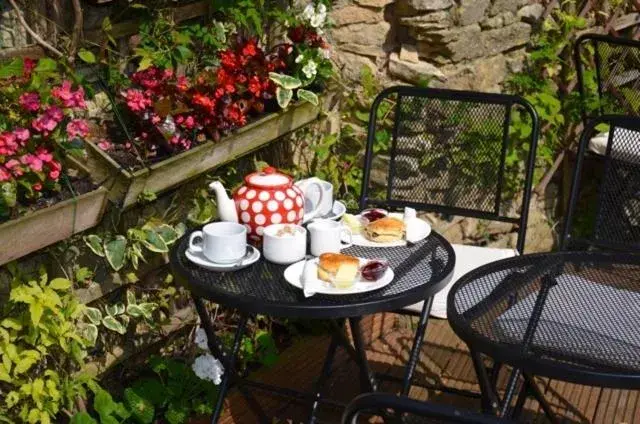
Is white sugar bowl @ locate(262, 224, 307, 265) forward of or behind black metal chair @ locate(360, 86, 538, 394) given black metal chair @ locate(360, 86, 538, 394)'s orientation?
forward

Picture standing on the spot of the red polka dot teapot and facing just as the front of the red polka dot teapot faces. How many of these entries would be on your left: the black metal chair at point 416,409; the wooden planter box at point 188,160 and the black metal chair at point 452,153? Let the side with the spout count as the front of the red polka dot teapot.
1

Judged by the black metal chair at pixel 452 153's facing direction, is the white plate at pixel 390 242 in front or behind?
in front

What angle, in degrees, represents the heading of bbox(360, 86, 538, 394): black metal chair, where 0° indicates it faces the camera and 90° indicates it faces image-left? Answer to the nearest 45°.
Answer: approximately 45°

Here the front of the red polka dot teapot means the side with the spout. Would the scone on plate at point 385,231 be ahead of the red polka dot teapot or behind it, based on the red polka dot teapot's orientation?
behind

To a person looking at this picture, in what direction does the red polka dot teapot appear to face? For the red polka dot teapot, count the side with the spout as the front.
facing to the left of the viewer

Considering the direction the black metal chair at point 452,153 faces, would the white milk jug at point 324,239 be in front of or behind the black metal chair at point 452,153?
in front
